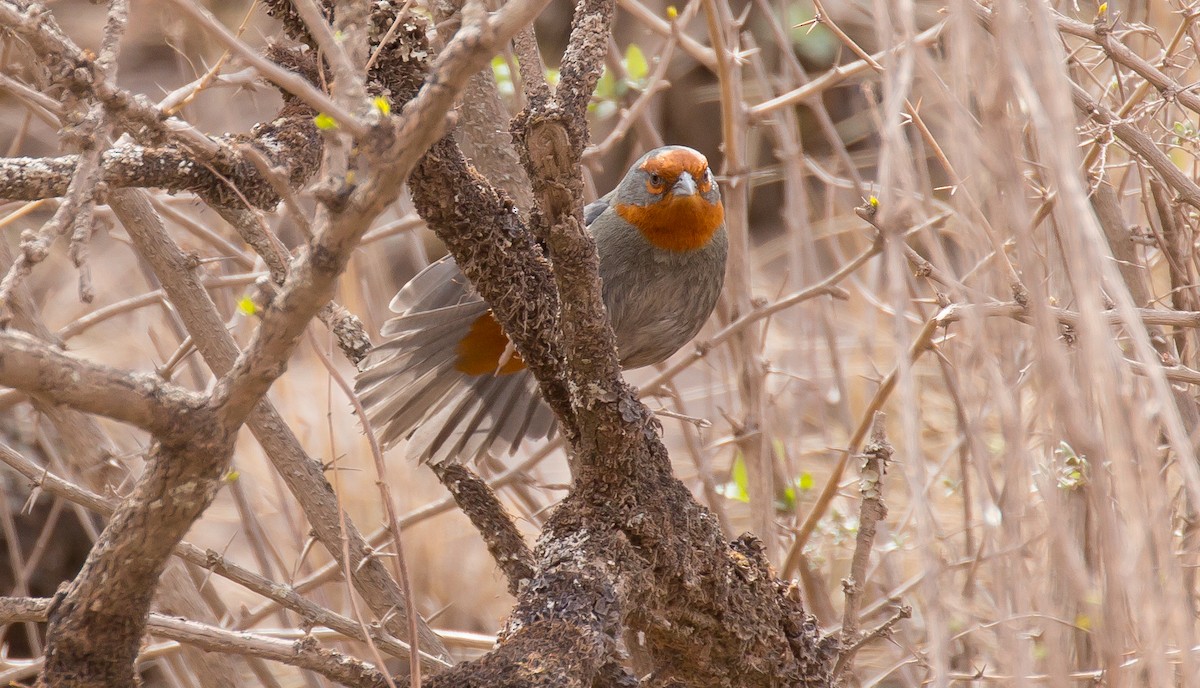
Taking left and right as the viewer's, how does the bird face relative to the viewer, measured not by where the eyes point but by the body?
facing the viewer and to the right of the viewer
